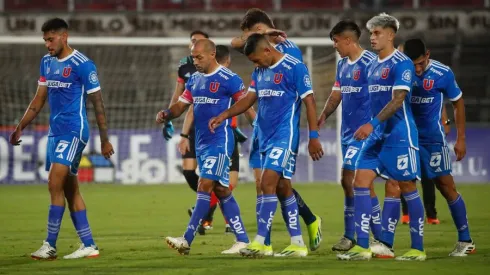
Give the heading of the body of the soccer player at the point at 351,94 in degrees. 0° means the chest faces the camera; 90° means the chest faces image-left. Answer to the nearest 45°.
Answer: approximately 45°

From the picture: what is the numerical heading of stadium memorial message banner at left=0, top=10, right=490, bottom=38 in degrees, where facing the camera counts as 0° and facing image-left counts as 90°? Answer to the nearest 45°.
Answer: approximately 0°

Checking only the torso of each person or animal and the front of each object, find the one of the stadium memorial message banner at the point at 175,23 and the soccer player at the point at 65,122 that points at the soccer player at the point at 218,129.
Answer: the stadium memorial message banner

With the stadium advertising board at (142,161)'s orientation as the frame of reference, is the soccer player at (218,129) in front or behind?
in front

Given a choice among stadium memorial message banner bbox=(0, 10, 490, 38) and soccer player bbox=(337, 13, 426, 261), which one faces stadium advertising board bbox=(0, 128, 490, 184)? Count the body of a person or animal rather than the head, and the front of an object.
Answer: stadium memorial message banner bbox=(0, 10, 490, 38)

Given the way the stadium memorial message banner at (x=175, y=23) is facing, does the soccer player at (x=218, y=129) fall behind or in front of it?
in front

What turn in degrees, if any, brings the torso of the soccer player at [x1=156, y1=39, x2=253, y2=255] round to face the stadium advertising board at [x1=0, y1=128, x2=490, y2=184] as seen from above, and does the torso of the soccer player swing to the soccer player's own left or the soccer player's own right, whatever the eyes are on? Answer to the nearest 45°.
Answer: approximately 135° to the soccer player's own right

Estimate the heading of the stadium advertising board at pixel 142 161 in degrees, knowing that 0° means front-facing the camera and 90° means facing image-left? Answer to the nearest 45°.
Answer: approximately 0°

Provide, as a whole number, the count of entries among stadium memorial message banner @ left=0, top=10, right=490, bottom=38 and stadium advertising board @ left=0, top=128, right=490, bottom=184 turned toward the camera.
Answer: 2
